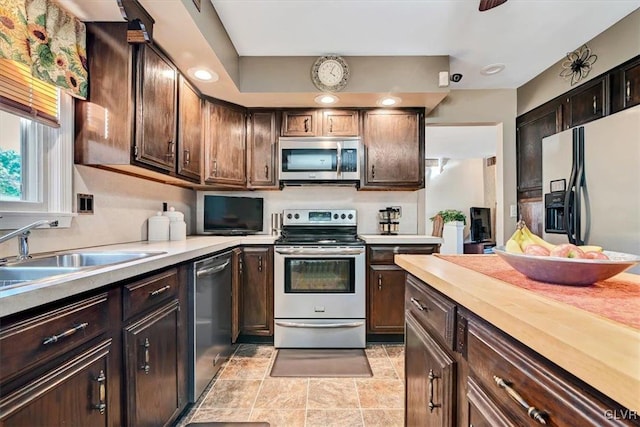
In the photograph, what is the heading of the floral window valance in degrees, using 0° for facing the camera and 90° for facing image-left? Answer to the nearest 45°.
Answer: approximately 315°

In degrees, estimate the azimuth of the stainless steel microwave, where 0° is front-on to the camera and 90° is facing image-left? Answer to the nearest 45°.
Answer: approximately 0°

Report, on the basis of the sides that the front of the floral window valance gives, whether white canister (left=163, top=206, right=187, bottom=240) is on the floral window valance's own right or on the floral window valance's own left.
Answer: on the floral window valance's own left

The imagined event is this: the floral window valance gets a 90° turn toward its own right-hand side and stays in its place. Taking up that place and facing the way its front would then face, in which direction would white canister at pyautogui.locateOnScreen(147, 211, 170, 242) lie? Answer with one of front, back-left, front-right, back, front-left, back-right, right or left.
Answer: back

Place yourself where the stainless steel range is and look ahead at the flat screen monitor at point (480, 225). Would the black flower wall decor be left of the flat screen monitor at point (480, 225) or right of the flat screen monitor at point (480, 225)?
right

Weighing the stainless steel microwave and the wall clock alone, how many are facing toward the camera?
2

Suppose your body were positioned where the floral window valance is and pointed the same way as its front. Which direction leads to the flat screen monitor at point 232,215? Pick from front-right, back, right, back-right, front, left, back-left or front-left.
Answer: left

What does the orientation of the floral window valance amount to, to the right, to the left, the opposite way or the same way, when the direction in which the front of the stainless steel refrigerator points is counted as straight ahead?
the opposite way

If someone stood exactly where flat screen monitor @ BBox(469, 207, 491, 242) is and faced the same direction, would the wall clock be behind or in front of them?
in front

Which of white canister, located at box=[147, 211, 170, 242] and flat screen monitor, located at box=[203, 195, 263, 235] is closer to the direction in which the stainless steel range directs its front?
the white canister

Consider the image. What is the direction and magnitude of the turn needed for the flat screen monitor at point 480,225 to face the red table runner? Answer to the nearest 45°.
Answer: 0° — it already faces it

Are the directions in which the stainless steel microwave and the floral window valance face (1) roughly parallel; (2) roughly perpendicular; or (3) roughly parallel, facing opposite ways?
roughly perpendicular

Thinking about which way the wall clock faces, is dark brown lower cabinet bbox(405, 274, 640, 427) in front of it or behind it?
in front
